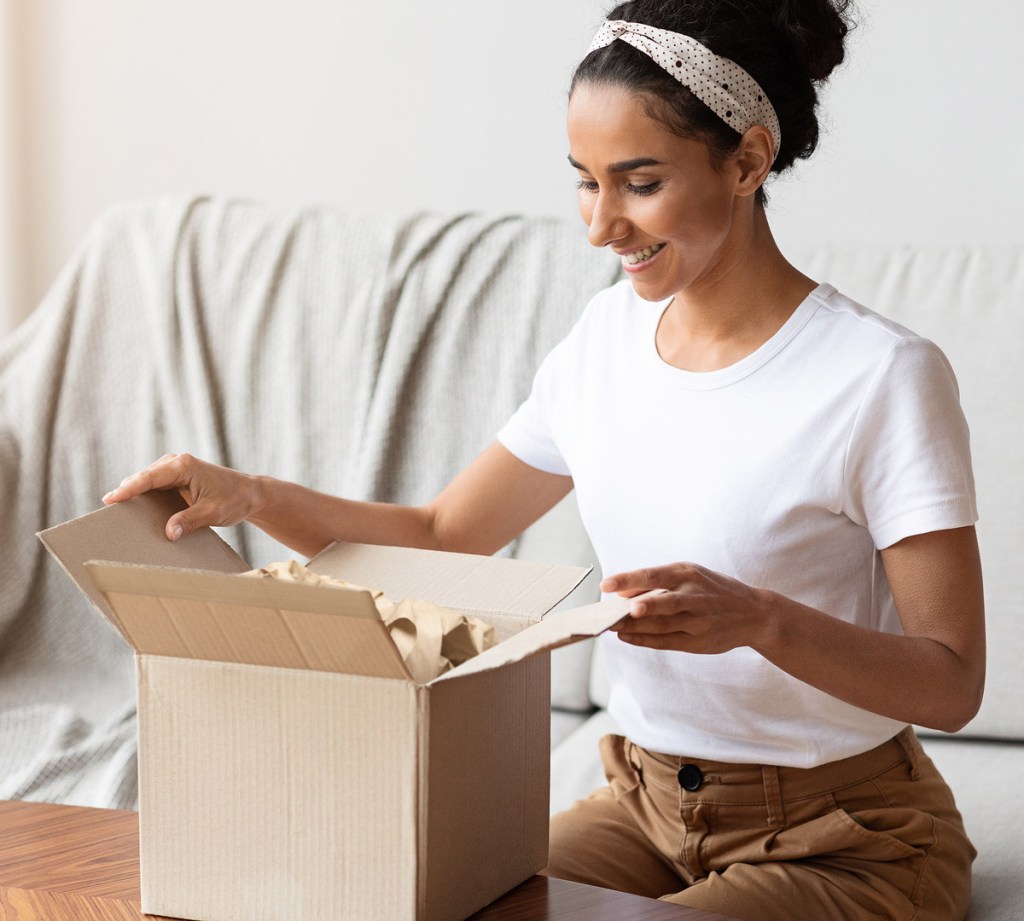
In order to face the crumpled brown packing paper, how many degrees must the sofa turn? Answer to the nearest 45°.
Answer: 0° — it already faces it

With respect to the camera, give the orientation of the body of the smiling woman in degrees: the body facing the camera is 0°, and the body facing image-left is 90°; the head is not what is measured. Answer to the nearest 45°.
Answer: approximately 45°
